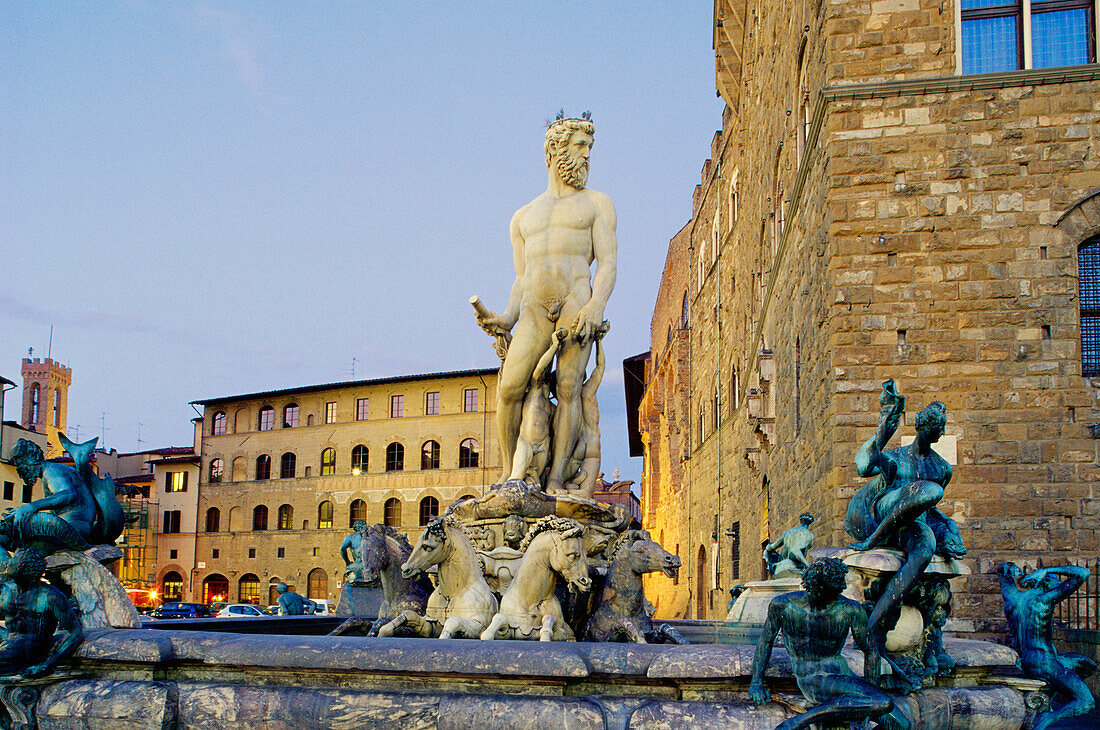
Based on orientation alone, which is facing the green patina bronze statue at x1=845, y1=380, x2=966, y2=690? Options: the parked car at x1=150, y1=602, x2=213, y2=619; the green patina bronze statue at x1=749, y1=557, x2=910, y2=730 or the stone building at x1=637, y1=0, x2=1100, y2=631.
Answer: the stone building

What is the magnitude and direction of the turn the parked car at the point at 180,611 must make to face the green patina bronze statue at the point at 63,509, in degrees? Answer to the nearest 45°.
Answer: approximately 90° to its left

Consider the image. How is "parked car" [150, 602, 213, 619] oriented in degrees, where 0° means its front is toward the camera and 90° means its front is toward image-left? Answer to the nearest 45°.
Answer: approximately 90°

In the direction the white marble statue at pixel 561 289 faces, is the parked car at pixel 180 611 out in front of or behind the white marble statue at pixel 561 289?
behind

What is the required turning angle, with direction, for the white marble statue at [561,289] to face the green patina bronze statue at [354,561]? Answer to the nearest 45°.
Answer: approximately 135° to its right

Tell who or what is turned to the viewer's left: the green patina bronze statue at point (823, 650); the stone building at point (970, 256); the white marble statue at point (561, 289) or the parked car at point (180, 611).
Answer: the parked car

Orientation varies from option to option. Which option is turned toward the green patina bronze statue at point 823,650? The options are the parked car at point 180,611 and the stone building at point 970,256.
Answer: the stone building

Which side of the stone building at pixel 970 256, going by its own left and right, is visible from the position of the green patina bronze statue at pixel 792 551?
front
